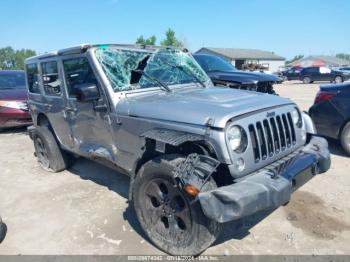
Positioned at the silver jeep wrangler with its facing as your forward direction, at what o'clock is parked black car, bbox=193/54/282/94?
The parked black car is roughly at 8 o'clock from the silver jeep wrangler.

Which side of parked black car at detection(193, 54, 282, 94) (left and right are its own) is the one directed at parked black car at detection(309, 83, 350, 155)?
front

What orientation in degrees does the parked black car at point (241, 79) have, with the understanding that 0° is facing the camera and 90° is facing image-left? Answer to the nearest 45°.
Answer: approximately 315°

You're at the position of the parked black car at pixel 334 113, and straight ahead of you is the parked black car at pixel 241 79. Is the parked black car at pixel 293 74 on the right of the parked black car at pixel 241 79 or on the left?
right

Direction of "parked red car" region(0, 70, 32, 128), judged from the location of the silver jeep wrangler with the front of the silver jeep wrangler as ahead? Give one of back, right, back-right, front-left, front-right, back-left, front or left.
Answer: back

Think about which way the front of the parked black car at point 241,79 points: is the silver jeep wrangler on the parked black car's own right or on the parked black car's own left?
on the parked black car's own right

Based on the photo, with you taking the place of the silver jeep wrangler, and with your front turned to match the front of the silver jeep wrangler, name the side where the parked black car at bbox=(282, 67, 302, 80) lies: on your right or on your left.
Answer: on your left

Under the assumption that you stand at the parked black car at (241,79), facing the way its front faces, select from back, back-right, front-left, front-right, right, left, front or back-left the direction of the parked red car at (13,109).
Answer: back-right
